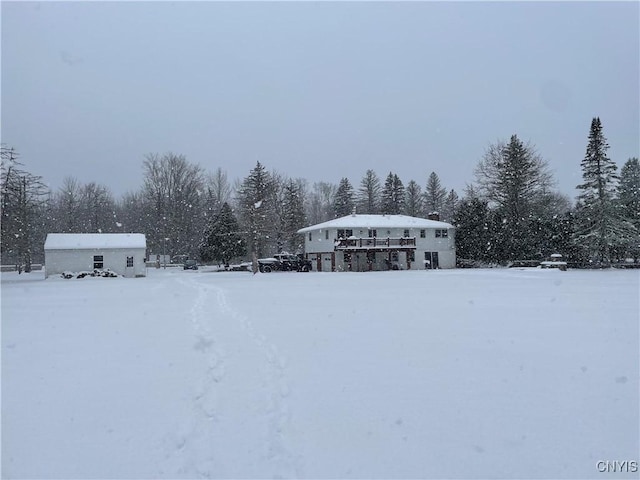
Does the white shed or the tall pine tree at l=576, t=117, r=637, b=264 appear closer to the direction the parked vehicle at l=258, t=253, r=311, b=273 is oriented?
the white shed

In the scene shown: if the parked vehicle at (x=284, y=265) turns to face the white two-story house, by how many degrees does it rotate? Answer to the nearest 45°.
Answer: approximately 180°

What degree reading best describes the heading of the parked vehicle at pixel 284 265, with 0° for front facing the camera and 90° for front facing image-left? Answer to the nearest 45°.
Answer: approximately 90°

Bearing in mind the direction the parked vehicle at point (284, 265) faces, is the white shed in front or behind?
in front

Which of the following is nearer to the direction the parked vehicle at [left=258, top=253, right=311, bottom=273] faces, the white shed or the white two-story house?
the white shed

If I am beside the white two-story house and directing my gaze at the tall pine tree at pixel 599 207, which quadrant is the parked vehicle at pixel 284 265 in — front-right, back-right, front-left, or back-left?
back-right
